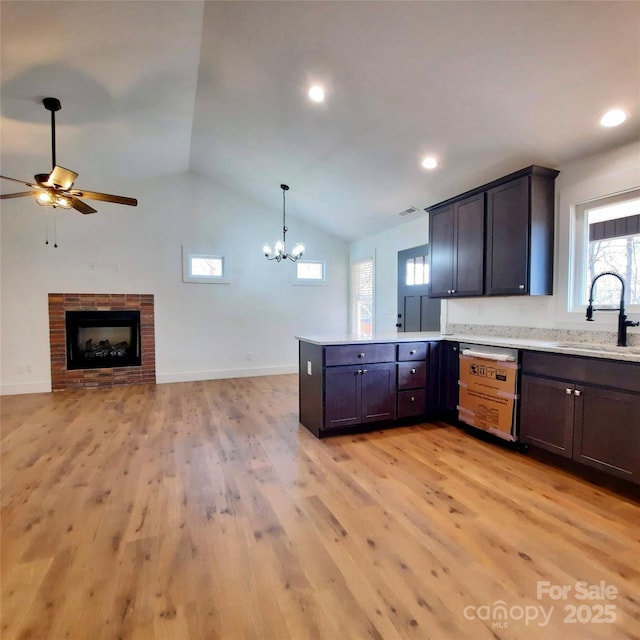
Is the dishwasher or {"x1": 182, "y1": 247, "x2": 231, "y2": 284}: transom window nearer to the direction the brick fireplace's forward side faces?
the dishwasher

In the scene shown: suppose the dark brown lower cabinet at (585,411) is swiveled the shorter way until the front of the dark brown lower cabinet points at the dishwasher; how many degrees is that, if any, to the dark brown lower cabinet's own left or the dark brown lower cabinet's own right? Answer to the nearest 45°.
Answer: approximately 90° to the dark brown lower cabinet's own right

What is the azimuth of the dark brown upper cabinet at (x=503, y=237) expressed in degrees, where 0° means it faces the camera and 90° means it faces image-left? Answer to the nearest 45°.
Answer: approximately 45°

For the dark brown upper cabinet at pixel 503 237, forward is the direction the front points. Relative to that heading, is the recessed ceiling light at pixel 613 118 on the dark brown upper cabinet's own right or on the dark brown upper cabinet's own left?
on the dark brown upper cabinet's own left

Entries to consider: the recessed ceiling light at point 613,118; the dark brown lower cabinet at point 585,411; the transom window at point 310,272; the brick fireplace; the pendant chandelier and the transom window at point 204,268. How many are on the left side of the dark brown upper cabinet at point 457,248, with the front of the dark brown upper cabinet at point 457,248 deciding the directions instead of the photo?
2

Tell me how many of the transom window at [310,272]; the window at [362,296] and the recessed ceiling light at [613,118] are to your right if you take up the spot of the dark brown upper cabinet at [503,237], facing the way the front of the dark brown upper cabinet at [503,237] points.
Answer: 2

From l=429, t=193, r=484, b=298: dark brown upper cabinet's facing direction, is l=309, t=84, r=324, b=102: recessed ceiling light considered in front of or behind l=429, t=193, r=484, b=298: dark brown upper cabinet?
in front

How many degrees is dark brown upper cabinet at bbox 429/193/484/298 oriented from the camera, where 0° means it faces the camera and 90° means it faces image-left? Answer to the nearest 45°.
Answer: approximately 45°

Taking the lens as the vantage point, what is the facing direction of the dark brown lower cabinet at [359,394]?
facing the viewer and to the right of the viewer

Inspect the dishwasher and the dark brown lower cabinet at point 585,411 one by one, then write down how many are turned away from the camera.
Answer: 0
